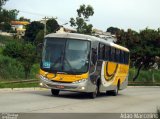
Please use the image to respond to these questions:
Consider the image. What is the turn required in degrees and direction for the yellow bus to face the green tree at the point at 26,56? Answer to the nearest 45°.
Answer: approximately 135° to its right

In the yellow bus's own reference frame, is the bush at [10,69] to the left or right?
on its right

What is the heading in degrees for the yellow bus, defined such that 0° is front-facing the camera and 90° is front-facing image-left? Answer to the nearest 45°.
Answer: approximately 45°
